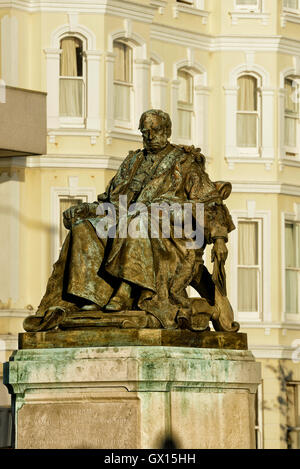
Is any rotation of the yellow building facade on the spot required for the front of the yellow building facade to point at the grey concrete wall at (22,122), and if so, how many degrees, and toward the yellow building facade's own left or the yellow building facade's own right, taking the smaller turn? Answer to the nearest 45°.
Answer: approximately 45° to the yellow building facade's own right

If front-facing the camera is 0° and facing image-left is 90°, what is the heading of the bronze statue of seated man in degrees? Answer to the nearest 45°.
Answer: approximately 45°

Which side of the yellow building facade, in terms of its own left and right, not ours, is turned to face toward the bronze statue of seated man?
front

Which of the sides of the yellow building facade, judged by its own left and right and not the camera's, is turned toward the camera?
front

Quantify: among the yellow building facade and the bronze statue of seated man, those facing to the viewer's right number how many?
0

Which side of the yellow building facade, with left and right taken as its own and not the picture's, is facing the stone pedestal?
front
